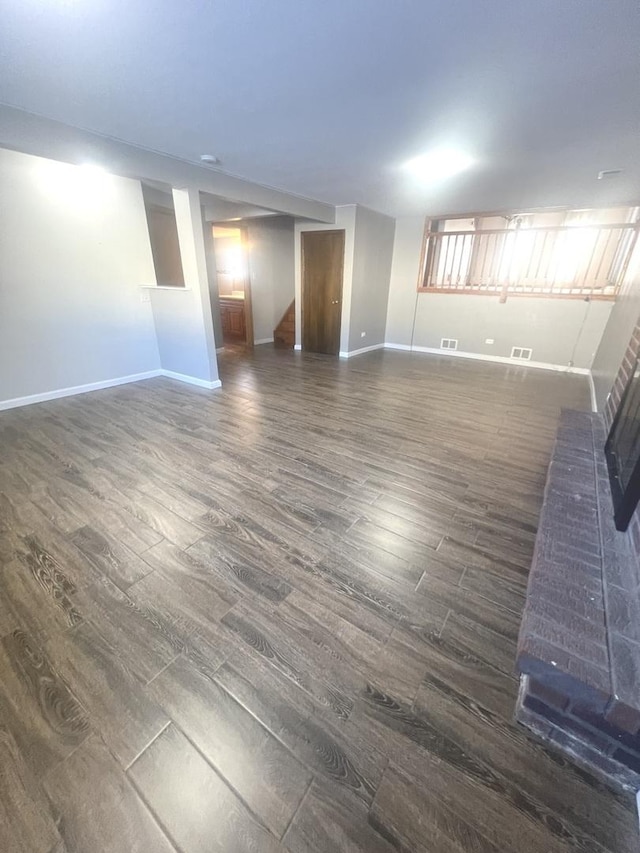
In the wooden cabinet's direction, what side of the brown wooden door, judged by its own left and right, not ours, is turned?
right

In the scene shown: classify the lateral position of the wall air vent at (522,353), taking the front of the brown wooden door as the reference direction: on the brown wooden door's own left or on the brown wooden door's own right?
on the brown wooden door's own left

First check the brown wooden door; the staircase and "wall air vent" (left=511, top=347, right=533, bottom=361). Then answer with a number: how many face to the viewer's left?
1

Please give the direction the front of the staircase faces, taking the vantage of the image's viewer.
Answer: facing to the left of the viewer

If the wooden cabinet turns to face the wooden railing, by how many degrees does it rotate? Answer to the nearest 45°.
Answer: approximately 45° to its left

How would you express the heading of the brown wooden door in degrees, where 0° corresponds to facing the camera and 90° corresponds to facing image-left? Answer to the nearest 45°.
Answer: approximately 0°
